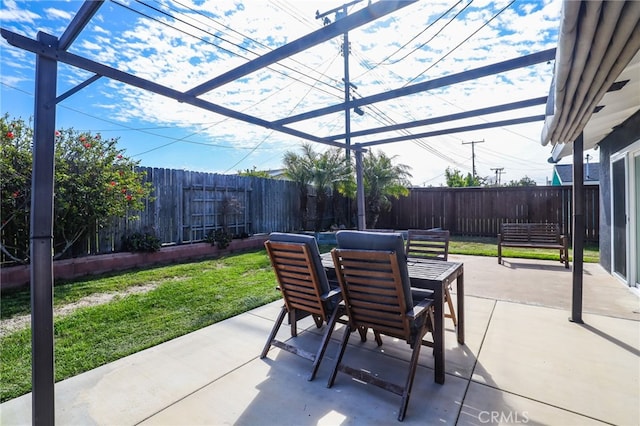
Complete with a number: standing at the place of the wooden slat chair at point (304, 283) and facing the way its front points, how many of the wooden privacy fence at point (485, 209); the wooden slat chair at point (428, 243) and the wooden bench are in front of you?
3

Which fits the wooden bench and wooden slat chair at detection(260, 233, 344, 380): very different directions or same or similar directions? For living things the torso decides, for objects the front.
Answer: very different directions

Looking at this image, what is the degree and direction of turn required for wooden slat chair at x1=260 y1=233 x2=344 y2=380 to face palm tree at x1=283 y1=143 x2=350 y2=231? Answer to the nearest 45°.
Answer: approximately 45° to its left

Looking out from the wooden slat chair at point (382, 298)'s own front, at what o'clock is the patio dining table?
The patio dining table is roughly at 12 o'clock from the wooden slat chair.

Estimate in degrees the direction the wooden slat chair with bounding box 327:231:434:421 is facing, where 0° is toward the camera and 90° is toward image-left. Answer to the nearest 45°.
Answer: approximately 225°

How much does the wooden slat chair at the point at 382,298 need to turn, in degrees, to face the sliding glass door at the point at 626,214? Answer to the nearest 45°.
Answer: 0° — it already faces it

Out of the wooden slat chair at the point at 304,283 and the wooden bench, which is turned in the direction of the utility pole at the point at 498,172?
the wooden slat chair

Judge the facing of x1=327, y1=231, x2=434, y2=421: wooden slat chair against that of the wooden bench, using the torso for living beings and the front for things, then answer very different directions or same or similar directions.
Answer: very different directions

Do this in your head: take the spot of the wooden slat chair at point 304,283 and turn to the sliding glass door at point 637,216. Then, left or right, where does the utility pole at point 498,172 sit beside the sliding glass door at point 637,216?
left

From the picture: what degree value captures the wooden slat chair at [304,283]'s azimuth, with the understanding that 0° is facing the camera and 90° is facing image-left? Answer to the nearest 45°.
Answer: approximately 225°

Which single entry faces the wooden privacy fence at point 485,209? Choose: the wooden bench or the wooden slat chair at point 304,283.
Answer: the wooden slat chair

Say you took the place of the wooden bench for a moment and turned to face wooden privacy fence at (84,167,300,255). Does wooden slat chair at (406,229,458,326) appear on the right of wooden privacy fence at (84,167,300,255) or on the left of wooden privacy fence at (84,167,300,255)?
left

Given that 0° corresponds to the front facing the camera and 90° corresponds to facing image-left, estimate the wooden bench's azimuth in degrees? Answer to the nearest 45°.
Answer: approximately 0°
